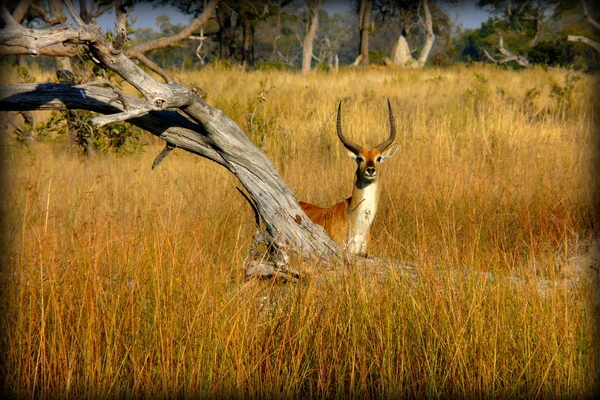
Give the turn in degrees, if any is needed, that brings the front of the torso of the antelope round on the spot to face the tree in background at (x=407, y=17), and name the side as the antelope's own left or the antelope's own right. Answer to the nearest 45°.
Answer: approximately 135° to the antelope's own left

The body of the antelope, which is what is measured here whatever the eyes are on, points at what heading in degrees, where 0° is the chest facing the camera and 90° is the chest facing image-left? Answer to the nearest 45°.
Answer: approximately 315°

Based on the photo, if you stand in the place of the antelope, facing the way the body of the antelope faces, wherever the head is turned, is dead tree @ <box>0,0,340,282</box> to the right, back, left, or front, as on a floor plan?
right

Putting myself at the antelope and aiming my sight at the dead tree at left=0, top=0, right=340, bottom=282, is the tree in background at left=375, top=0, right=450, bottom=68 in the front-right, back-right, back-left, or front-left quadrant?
back-right
